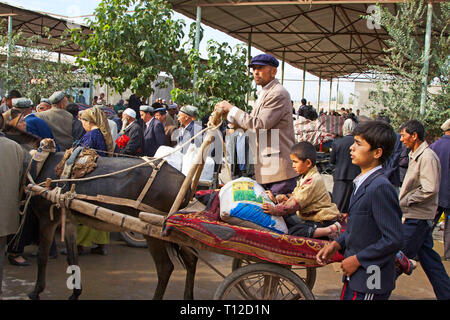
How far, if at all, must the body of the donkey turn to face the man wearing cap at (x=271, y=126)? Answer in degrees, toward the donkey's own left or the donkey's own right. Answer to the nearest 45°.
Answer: approximately 135° to the donkey's own left

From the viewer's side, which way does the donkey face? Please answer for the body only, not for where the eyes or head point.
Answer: to the viewer's left

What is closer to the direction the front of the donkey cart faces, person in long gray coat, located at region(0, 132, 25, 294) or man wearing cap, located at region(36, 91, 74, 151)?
the person in long gray coat

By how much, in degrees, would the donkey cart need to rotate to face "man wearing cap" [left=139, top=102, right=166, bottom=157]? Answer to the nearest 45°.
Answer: approximately 90° to its right

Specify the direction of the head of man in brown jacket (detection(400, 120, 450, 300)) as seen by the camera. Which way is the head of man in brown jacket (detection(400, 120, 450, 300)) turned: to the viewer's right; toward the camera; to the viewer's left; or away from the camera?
to the viewer's left

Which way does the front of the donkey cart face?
to the viewer's left
